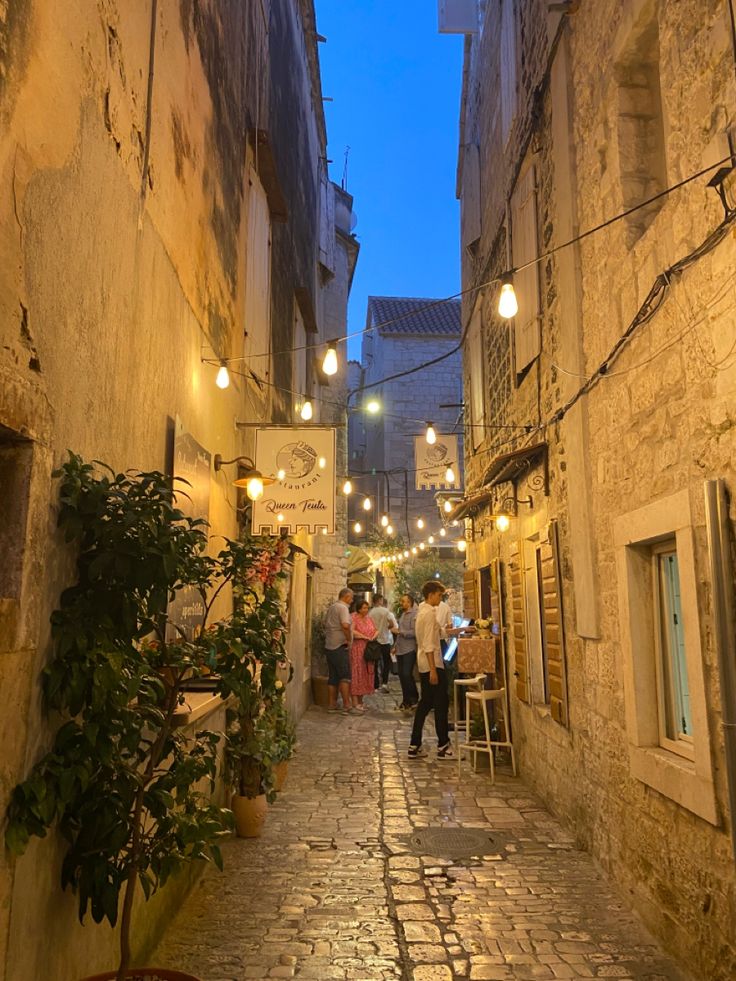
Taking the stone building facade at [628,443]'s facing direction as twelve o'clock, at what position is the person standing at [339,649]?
The person standing is roughly at 2 o'clock from the stone building facade.

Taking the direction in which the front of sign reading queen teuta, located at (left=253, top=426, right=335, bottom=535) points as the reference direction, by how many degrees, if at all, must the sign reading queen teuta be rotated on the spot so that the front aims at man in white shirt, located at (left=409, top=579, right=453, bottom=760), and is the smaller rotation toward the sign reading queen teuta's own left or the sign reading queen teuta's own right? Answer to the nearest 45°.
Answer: approximately 135° to the sign reading queen teuta's own left

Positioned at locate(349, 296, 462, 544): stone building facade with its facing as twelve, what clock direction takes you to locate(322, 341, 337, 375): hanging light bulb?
The hanging light bulb is roughly at 12 o'clock from the stone building facade.

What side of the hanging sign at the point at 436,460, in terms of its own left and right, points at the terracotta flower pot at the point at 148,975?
front

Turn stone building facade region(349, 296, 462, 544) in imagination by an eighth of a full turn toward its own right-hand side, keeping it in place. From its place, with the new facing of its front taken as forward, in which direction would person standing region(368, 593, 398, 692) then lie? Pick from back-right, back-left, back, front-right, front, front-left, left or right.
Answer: front-left

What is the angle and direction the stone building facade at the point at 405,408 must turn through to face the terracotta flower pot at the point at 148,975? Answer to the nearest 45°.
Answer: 0° — it already faces it

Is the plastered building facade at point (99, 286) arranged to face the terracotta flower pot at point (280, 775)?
no

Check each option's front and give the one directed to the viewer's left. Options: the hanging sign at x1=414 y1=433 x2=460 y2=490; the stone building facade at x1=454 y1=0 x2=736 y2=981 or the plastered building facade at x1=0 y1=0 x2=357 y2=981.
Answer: the stone building facade at x1=454 y1=0 x2=736 y2=981

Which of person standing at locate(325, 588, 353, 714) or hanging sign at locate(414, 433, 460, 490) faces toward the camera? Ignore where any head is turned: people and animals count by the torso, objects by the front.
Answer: the hanging sign

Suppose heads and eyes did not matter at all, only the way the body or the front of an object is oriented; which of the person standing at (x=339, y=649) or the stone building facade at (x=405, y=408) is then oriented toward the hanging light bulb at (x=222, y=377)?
the stone building facade

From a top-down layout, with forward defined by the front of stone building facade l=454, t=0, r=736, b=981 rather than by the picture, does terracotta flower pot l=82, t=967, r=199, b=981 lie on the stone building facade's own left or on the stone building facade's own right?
on the stone building facade's own left

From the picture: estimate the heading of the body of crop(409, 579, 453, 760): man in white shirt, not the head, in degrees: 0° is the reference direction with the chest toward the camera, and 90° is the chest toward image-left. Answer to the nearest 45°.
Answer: approximately 270°

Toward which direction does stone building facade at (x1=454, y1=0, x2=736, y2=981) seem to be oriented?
to the viewer's left

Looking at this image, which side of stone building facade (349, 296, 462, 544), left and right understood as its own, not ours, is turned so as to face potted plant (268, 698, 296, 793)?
front

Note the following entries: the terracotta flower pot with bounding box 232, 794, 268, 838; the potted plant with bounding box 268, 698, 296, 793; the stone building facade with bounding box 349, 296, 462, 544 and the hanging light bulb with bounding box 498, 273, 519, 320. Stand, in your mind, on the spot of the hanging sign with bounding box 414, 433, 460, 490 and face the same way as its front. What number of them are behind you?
1

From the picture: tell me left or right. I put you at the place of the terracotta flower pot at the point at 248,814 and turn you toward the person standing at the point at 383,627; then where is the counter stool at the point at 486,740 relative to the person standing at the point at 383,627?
right

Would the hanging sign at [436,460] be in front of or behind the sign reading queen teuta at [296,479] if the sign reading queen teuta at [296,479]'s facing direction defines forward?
behind
